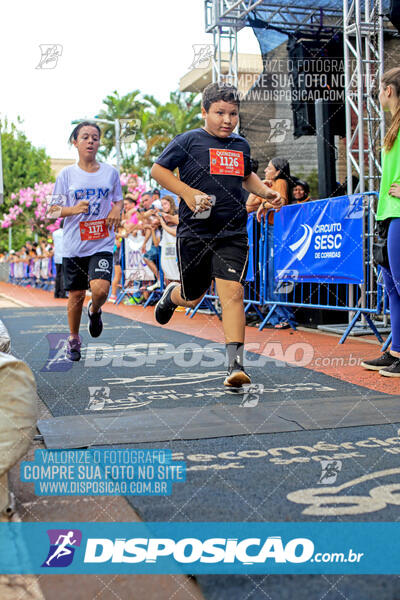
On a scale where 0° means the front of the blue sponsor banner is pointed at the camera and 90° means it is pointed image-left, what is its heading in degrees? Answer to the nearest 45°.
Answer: approximately 45°

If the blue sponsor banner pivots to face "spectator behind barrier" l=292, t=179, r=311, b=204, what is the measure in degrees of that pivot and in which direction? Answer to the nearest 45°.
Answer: approximately 135° to its right

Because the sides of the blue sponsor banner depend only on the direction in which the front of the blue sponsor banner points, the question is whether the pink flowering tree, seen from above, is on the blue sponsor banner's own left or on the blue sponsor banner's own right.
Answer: on the blue sponsor banner's own right

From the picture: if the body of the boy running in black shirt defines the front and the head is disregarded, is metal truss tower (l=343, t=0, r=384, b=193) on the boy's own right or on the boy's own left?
on the boy's own left

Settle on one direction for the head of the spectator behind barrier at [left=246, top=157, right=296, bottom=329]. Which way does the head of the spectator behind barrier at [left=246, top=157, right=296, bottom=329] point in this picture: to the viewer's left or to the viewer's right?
to the viewer's left

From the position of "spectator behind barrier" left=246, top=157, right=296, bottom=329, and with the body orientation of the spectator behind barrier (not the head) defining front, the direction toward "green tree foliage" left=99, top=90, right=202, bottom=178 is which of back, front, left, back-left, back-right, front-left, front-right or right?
right

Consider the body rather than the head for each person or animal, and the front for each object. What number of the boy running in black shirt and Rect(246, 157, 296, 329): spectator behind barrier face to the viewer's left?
1

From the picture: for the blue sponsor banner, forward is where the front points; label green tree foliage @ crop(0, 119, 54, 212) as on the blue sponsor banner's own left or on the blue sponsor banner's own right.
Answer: on the blue sponsor banner's own right

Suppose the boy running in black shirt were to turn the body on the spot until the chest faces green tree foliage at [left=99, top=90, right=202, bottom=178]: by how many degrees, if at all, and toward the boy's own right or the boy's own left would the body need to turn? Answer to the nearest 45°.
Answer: approximately 135° to the boy's own left

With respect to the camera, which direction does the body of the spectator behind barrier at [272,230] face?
to the viewer's left

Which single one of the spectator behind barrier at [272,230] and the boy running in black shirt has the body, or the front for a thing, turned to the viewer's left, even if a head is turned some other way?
the spectator behind barrier
